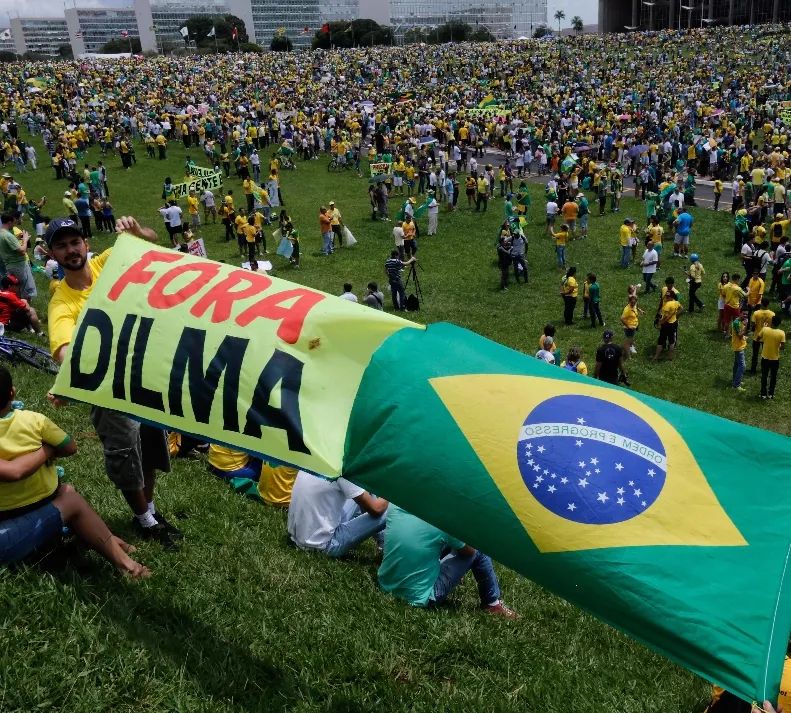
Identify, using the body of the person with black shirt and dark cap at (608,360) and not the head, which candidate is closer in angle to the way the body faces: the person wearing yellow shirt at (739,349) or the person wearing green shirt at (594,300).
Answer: the person wearing green shirt

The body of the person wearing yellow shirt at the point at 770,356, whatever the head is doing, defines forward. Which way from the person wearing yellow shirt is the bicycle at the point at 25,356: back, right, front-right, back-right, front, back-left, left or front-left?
back-left

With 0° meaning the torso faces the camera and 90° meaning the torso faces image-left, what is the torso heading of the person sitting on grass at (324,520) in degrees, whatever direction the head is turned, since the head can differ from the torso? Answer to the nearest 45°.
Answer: approximately 225°

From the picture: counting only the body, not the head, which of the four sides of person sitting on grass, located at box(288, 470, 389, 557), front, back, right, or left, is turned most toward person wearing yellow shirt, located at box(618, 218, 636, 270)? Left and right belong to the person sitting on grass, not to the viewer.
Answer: front

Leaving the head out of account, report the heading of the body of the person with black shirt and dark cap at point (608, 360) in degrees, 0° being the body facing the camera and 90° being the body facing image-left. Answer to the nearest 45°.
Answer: approximately 180°

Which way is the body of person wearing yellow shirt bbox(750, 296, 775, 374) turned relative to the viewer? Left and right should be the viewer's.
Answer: facing away from the viewer

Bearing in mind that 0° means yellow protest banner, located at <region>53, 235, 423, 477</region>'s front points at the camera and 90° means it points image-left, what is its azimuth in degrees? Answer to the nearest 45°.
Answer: approximately 0°

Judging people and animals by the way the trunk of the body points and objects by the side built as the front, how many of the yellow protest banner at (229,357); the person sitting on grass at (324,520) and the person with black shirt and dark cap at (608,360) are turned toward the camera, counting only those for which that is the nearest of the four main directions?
1
